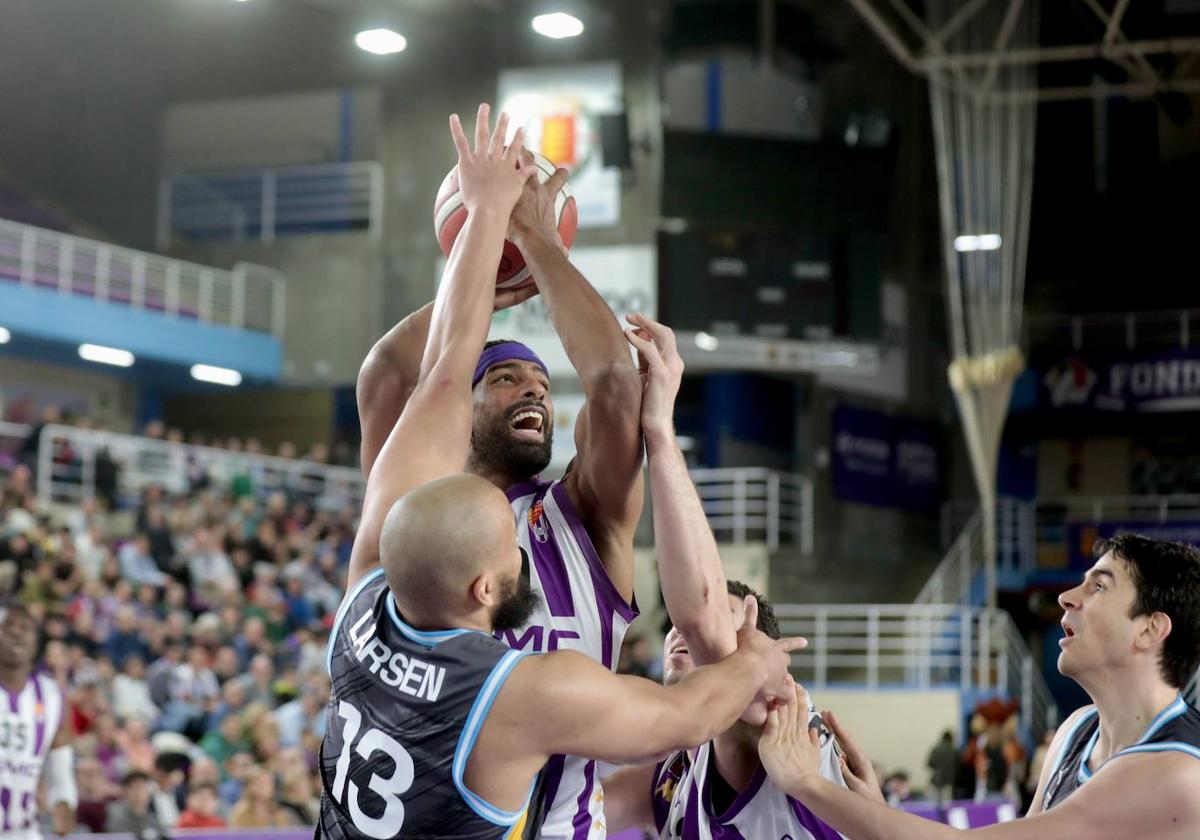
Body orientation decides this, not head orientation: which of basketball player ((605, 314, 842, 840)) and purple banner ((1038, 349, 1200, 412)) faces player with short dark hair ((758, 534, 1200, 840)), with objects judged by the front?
the purple banner

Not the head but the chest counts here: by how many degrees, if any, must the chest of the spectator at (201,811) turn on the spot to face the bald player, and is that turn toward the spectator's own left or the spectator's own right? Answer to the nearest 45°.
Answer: approximately 45° to the spectator's own right

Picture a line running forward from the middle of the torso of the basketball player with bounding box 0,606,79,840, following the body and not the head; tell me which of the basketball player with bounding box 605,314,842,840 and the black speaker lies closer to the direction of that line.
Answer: the basketball player

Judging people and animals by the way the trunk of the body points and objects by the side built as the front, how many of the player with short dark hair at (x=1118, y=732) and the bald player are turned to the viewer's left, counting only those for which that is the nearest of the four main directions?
1

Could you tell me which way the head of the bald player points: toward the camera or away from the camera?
away from the camera

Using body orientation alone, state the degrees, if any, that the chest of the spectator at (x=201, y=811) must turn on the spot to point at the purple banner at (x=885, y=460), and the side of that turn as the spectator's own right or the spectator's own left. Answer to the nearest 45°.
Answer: approximately 90° to the spectator's own left

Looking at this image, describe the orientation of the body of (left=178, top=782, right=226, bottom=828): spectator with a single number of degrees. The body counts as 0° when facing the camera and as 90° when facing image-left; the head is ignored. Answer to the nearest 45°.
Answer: approximately 315°

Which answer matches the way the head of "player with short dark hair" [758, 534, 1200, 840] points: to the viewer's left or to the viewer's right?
to the viewer's left

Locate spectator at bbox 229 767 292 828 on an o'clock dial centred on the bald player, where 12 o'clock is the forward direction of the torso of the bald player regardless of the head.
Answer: The spectator is roughly at 10 o'clock from the bald player.

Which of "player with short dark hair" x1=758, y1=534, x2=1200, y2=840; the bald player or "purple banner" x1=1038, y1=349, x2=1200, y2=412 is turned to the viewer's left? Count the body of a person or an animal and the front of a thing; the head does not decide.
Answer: the player with short dark hair

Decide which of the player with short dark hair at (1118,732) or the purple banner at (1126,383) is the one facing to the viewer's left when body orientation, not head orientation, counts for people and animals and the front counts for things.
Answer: the player with short dark hair
